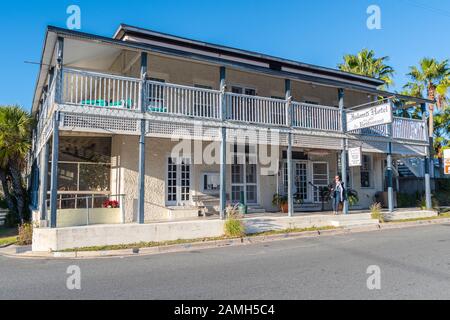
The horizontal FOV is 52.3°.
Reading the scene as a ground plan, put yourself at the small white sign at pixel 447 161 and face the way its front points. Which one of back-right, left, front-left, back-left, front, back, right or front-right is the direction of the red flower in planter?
front-right

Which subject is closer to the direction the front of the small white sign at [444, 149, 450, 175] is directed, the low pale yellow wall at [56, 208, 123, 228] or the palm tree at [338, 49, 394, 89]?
the low pale yellow wall

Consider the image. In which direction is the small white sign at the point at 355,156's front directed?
toward the camera

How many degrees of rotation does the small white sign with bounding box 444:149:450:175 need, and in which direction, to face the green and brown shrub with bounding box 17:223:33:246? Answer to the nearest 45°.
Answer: approximately 45° to its right

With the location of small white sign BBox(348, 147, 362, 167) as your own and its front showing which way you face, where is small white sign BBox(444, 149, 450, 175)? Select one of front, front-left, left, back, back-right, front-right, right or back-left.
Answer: back-left

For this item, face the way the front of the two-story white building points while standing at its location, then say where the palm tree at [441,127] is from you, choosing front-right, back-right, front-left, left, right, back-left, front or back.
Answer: left

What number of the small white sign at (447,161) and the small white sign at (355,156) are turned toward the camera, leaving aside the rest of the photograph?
2

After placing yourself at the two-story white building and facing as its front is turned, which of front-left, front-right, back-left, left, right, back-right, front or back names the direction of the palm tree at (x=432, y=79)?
left

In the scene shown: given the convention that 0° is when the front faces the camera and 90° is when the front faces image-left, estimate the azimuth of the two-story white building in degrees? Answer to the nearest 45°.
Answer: approximately 315°

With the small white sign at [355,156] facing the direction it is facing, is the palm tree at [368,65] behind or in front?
behind

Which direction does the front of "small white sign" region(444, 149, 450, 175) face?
toward the camera
